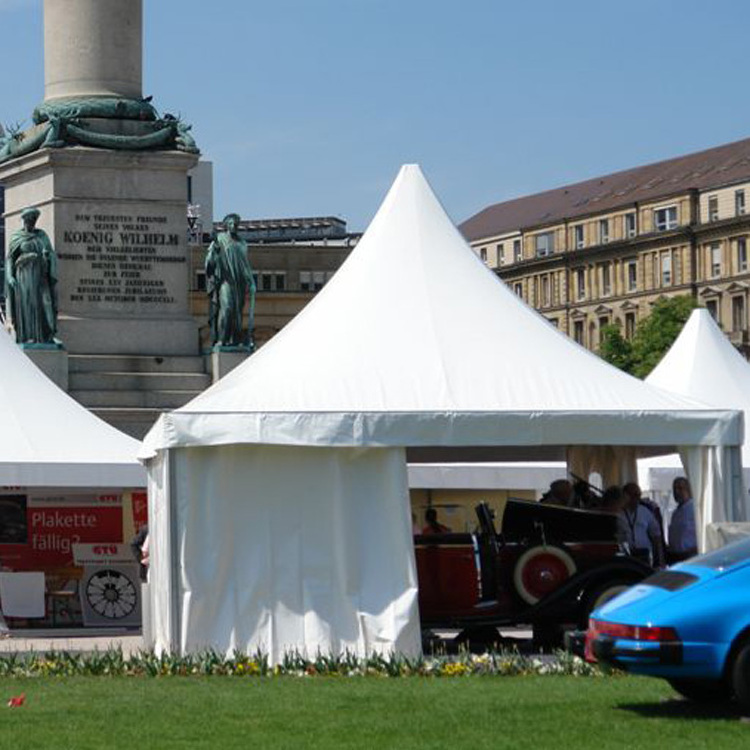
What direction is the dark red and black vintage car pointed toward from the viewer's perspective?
to the viewer's right

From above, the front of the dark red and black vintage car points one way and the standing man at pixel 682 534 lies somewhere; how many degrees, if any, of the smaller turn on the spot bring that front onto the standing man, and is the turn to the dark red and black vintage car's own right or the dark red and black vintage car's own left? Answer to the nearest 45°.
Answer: approximately 45° to the dark red and black vintage car's own left

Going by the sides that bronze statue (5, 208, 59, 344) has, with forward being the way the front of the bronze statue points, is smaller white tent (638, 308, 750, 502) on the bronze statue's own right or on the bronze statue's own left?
on the bronze statue's own left

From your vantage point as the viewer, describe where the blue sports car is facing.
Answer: facing away from the viewer and to the right of the viewer

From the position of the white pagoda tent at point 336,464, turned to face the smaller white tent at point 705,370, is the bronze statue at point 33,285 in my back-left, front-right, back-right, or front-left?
front-left

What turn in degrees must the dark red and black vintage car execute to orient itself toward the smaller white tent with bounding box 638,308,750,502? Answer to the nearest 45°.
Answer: approximately 90° to its left

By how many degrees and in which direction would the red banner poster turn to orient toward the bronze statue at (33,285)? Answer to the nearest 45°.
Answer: approximately 180°

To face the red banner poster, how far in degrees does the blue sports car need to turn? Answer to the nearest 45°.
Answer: approximately 90° to its left

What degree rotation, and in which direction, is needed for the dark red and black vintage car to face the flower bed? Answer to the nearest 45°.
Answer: approximately 135° to its right

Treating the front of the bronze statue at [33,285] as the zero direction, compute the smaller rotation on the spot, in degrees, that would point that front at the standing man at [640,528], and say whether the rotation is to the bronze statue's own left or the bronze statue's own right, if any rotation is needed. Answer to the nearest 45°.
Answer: approximately 45° to the bronze statue's own left

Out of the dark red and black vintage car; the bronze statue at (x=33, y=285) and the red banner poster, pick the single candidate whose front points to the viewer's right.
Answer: the dark red and black vintage car

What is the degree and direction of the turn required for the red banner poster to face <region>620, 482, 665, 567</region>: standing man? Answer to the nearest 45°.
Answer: approximately 45° to its left

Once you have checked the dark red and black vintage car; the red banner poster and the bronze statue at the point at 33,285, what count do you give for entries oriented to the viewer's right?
1

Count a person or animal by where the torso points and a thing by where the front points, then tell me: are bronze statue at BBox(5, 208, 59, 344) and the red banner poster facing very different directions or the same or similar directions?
same or similar directions

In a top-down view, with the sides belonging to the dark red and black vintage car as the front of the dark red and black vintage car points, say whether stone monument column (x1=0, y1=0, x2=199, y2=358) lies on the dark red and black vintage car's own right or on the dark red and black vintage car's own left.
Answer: on the dark red and black vintage car's own left
